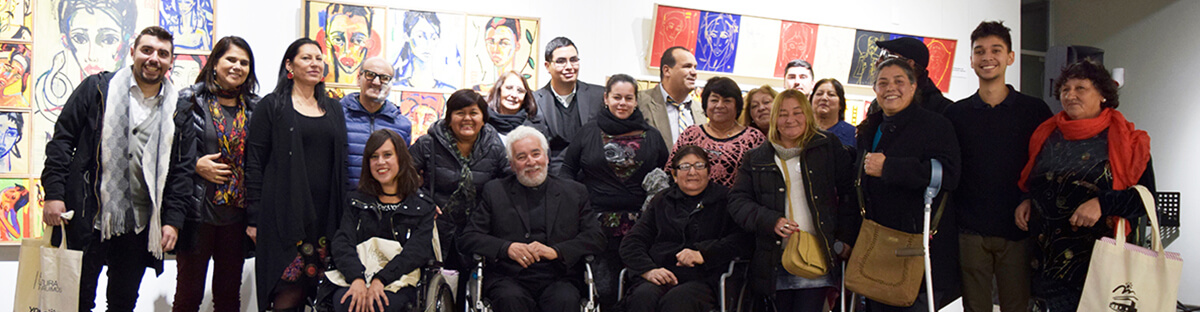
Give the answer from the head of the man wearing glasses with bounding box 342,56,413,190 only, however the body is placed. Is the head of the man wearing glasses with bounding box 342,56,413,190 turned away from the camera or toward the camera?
toward the camera

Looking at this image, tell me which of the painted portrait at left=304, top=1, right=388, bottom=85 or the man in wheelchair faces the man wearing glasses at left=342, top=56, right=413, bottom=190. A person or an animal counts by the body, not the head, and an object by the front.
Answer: the painted portrait

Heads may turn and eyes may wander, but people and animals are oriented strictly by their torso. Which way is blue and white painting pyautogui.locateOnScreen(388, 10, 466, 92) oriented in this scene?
toward the camera

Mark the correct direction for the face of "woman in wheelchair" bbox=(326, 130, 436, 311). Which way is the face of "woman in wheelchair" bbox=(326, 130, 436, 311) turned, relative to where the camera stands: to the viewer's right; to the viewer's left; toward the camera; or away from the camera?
toward the camera

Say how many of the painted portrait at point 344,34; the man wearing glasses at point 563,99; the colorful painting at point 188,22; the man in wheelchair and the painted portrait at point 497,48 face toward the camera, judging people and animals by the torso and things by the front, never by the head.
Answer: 5

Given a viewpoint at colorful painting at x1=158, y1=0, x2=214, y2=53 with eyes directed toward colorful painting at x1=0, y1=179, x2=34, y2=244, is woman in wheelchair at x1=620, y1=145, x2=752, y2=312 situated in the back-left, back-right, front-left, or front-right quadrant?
back-left

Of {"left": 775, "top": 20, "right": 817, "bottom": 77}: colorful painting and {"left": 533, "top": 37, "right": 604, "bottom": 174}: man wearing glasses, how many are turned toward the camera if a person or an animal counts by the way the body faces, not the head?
2

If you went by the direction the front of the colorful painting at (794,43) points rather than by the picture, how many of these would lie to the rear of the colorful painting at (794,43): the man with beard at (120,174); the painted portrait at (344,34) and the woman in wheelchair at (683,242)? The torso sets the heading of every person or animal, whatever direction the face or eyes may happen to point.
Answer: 0

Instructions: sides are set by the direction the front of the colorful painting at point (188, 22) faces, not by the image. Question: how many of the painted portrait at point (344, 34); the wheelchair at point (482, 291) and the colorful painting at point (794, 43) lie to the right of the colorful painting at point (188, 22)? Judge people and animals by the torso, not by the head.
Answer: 0

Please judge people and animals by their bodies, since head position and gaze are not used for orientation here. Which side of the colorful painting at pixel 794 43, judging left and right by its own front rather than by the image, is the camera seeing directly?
front

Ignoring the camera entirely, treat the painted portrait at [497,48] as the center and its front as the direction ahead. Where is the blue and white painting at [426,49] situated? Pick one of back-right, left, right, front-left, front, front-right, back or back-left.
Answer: right

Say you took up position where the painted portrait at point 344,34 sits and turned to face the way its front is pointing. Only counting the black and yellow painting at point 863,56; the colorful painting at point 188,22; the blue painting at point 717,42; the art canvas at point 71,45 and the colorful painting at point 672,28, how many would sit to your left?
3

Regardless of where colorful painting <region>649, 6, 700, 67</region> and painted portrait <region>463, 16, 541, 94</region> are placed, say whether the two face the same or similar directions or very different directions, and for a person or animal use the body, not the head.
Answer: same or similar directions

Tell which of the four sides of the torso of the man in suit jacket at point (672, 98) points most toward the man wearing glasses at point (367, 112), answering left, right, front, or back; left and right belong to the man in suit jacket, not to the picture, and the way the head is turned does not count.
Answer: right

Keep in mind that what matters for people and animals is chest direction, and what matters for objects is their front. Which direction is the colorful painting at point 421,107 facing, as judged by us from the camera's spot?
facing the viewer

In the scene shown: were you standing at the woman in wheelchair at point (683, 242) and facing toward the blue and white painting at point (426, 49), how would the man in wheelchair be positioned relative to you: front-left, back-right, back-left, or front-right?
front-left

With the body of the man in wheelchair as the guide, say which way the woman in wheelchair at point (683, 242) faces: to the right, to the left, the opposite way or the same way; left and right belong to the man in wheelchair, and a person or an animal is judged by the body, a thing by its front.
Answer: the same way

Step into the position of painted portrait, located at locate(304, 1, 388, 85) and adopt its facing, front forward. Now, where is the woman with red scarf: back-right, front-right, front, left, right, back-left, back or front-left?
front-left

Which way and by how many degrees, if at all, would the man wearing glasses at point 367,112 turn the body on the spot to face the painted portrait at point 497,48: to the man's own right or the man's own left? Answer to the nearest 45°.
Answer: approximately 135° to the man's own left

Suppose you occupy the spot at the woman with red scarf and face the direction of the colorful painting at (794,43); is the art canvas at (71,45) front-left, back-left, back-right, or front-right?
front-left

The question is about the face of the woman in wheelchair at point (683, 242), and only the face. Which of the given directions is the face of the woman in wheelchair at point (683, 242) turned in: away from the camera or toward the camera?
toward the camera
